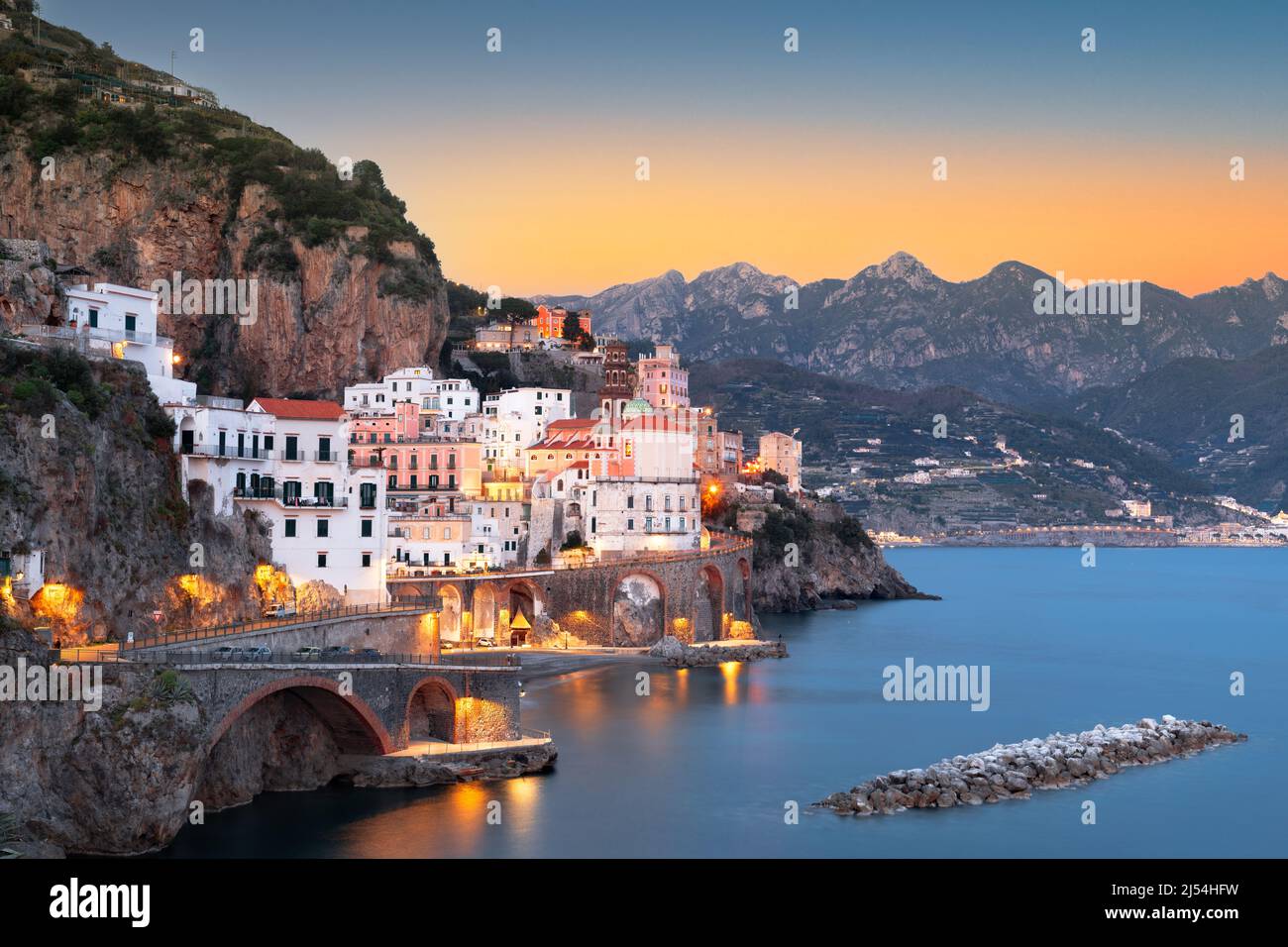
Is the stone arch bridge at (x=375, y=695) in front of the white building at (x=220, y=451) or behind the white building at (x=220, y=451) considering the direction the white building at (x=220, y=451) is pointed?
in front

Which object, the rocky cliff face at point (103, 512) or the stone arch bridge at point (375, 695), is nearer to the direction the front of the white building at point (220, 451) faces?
the stone arch bridge

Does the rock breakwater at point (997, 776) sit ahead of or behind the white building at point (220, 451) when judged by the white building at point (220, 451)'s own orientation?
ahead

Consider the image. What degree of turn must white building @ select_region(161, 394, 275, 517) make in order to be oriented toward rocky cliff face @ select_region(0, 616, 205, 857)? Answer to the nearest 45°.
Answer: approximately 45° to its right
